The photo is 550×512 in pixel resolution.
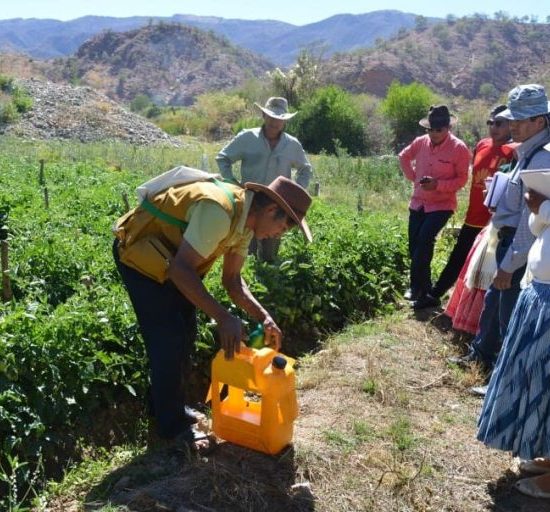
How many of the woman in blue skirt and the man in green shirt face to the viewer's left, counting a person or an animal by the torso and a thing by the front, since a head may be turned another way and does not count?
1

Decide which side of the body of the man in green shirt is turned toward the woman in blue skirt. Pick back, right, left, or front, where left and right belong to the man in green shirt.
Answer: front

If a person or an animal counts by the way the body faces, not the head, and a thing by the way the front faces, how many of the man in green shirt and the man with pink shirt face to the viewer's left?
0

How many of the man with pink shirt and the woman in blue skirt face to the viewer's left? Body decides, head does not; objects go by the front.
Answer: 1

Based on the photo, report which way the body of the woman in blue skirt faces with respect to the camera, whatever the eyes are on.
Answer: to the viewer's left

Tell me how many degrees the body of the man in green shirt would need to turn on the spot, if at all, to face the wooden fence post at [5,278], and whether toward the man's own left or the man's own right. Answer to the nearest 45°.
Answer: approximately 45° to the man's own right

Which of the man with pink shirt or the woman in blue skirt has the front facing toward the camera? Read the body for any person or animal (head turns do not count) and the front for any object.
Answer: the man with pink shirt

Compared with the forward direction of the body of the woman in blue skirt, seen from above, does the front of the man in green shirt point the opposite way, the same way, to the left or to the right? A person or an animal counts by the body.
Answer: to the left

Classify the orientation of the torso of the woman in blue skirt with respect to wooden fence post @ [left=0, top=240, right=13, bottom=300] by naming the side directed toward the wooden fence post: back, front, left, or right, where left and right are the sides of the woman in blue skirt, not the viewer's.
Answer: front

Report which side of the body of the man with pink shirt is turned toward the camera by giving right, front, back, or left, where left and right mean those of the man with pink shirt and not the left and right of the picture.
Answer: front

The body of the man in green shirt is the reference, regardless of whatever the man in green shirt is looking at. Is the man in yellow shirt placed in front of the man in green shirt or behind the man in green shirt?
in front

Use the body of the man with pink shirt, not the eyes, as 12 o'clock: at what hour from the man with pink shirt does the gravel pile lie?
The gravel pile is roughly at 5 o'clock from the man with pink shirt.

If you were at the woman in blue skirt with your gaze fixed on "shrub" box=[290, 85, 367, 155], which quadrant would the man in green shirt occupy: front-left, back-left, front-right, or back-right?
front-left

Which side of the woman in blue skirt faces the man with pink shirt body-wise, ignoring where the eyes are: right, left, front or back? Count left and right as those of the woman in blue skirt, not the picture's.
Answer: right

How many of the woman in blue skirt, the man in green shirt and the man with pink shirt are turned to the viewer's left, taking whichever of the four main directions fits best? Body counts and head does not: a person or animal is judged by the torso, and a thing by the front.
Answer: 1

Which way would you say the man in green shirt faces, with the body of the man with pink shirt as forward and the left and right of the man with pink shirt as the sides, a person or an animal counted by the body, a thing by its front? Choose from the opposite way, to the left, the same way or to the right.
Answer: the same way

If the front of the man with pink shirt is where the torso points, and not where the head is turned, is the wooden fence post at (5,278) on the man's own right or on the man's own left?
on the man's own right

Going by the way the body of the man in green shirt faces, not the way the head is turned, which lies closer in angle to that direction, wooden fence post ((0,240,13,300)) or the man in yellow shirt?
the man in yellow shirt

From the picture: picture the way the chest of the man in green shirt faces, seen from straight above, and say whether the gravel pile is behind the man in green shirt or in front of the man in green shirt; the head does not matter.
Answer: behind

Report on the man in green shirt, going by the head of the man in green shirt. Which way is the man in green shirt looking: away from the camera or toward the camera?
toward the camera

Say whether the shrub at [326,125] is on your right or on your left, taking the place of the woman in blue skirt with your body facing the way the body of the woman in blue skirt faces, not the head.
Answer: on your right
